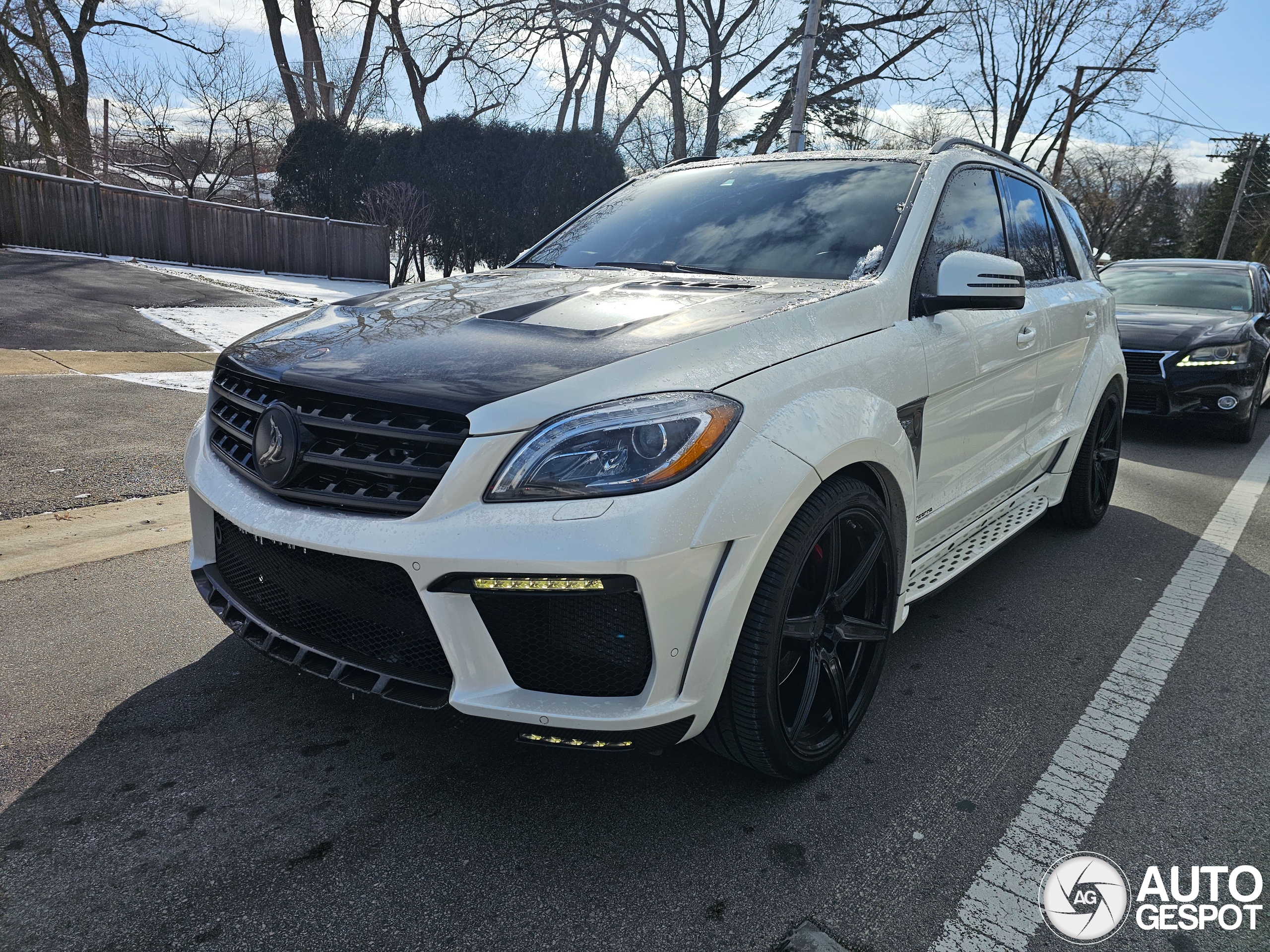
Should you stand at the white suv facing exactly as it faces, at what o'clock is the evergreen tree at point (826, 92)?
The evergreen tree is roughly at 5 o'clock from the white suv.

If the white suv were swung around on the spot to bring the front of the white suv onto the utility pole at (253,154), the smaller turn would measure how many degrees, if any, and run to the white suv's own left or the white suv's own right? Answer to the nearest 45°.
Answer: approximately 90° to the white suv's own right

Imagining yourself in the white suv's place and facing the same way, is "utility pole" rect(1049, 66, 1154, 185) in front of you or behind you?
behind

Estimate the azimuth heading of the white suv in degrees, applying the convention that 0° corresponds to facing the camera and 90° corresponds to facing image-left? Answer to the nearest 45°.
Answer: approximately 45°

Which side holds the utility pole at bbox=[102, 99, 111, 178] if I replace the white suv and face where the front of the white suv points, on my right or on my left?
on my right

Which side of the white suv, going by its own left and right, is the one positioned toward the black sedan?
back
